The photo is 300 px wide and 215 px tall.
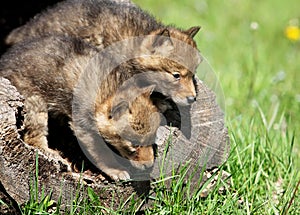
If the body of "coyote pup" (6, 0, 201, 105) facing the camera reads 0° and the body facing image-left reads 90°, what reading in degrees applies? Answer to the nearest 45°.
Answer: approximately 270°

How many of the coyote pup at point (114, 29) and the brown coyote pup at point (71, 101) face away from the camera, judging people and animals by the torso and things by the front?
0

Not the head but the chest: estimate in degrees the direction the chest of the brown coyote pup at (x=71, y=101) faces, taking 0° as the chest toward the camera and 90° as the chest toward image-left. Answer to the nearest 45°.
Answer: approximately 315°
